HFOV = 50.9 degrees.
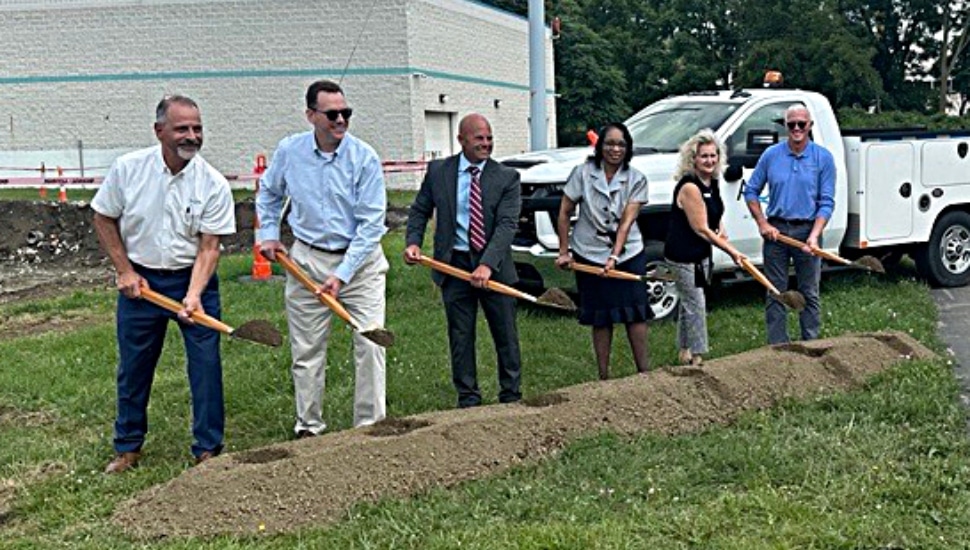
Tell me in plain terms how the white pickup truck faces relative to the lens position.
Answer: facing the viewer and to the left of the viewer

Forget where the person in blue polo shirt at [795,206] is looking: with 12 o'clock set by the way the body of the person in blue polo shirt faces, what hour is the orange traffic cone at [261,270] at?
The orange traffic cone is roughly at 4 o'clock from the person in blue polo shirt.

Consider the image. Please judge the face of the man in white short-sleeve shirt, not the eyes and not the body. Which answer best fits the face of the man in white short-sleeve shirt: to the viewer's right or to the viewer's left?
to the viewer's right

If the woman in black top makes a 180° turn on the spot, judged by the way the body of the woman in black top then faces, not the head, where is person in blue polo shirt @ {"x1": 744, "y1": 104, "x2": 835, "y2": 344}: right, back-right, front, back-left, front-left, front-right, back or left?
right

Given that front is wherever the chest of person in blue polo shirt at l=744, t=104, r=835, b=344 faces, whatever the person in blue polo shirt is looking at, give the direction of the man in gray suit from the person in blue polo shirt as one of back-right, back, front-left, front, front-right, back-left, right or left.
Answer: front-right

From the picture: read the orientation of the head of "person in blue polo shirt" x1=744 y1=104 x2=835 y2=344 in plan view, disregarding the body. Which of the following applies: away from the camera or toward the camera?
toward the camera

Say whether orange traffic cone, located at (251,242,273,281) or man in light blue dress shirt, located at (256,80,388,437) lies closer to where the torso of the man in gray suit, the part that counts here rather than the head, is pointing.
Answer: the man in light blue dress shirt

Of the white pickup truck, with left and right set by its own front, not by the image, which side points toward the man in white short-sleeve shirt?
front

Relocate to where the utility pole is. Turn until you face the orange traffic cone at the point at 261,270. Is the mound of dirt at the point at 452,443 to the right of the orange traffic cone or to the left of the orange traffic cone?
left

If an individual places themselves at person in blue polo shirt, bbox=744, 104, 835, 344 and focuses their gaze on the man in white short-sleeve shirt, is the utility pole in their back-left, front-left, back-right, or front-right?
back-right

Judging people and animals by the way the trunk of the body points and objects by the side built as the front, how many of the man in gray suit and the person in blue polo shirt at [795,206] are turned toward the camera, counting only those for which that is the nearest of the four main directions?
2

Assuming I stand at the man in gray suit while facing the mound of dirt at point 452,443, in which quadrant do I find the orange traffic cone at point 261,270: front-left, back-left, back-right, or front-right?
back-right

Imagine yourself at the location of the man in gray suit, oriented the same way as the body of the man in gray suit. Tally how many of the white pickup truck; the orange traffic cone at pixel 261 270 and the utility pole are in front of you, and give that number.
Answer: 0

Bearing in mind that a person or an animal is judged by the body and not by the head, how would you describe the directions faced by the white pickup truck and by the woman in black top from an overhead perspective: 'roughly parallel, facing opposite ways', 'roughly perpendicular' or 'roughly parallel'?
roughly perpendicular

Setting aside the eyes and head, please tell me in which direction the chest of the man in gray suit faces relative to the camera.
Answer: toward the camera

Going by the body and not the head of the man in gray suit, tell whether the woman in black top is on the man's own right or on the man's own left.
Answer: on the man's own left

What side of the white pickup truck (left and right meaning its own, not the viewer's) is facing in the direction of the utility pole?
right

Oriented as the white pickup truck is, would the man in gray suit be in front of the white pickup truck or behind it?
in front

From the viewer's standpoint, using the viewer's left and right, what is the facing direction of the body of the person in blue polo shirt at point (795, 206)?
facing the viewer

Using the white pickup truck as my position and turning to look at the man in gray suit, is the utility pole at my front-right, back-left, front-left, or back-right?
back-right
